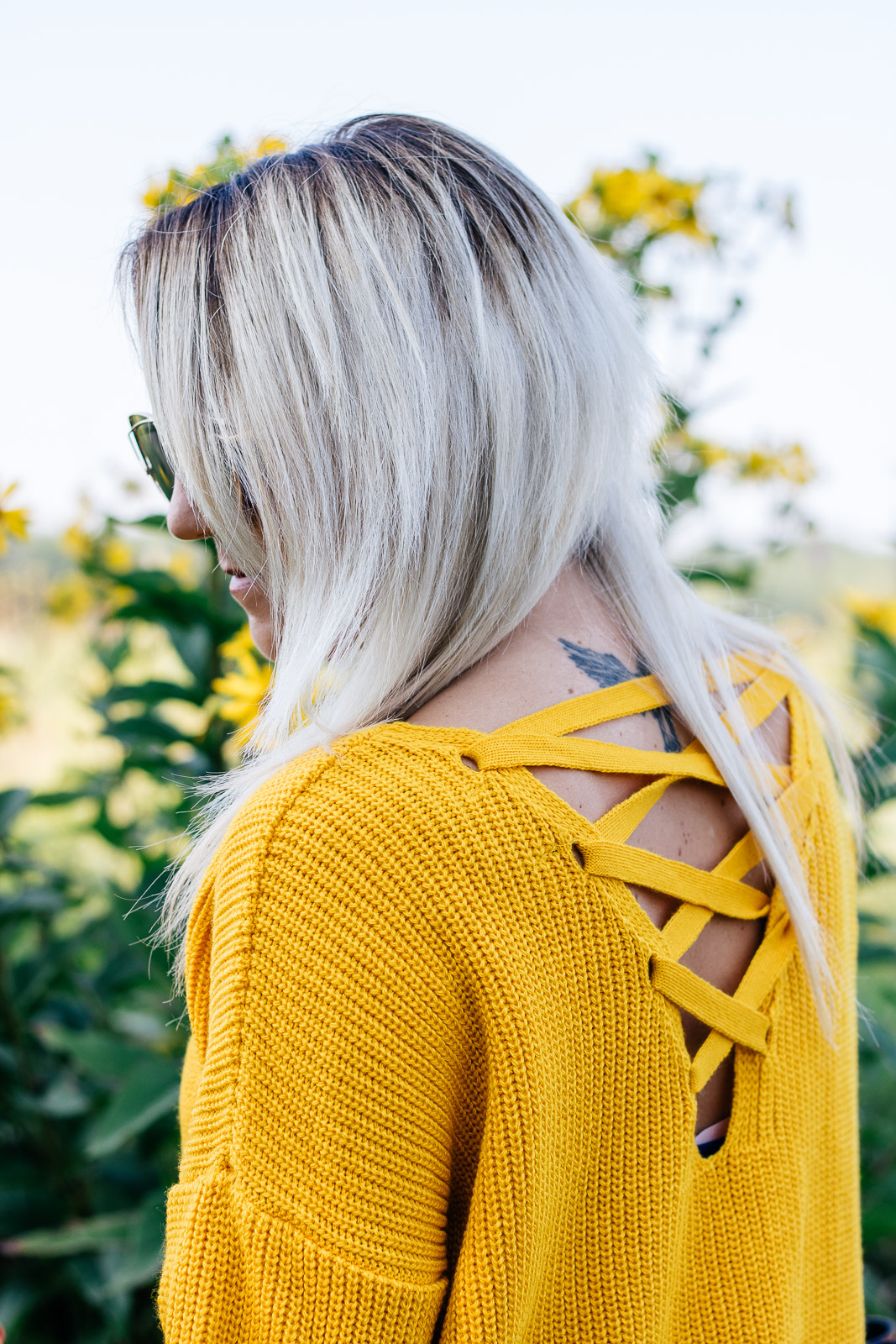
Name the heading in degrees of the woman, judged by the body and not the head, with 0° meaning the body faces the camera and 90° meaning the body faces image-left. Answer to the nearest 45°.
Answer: approximately 135°

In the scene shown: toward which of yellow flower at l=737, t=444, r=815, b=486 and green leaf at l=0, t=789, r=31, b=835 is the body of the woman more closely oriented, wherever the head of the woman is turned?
the green leaf

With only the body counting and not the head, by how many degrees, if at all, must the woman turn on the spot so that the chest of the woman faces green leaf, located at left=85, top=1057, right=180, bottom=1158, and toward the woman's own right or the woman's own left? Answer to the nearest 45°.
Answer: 0° — they already face it

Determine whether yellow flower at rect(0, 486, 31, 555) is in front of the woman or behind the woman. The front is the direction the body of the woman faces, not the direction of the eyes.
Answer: in front

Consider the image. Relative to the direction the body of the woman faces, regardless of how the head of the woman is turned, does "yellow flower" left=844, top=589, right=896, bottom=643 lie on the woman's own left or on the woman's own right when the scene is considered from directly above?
on the woman's own right

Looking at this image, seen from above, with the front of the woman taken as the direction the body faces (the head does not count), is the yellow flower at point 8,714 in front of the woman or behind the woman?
in front

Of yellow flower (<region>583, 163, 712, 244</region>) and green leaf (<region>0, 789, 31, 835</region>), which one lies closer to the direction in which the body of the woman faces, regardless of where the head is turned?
the green leaf

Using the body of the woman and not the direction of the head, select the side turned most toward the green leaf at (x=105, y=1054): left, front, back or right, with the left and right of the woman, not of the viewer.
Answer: front

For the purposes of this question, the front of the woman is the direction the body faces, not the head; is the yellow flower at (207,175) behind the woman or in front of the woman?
in front
